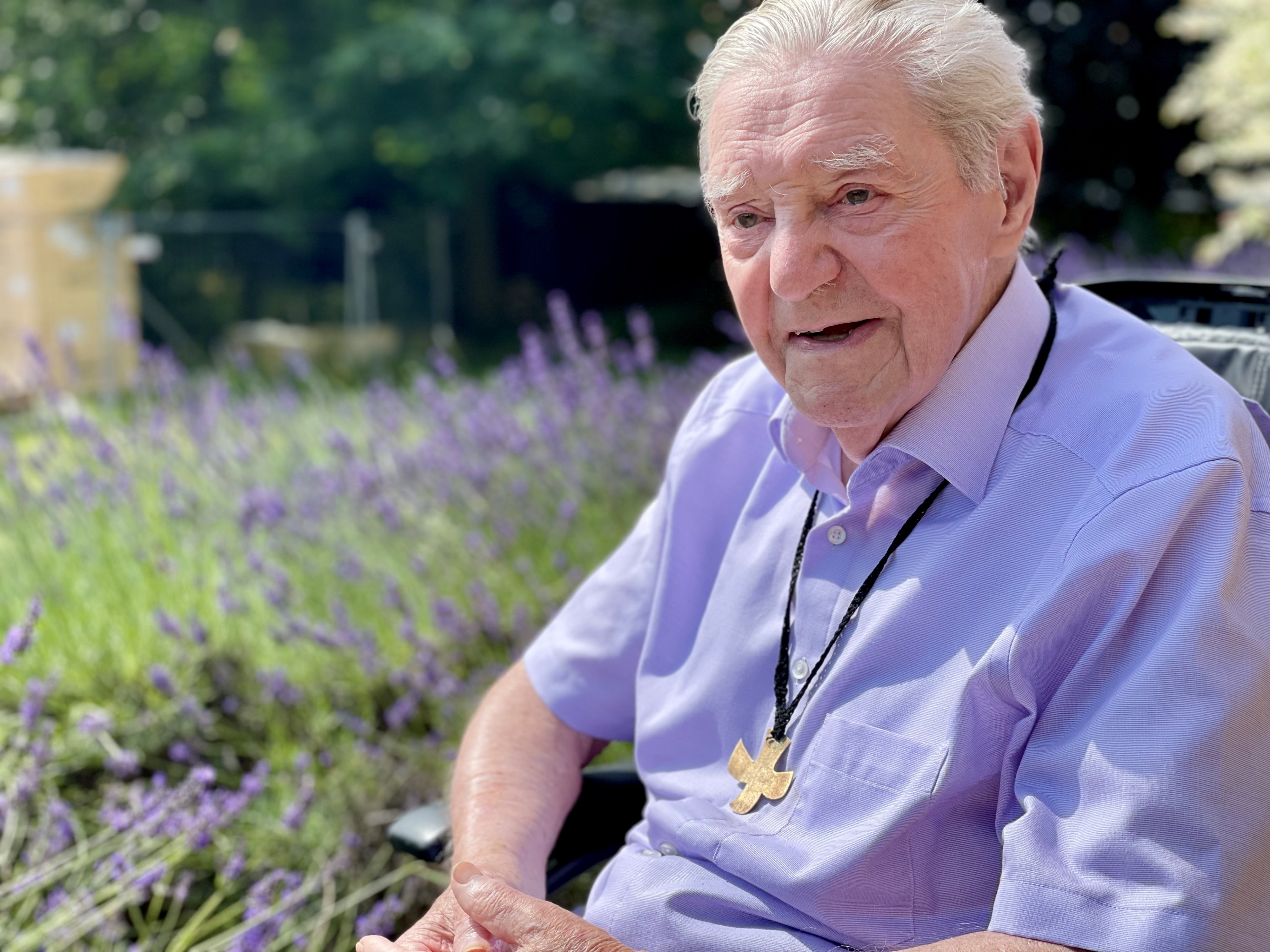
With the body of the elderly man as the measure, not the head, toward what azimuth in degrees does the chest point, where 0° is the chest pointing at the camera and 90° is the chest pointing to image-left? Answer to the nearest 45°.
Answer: approximately 45°

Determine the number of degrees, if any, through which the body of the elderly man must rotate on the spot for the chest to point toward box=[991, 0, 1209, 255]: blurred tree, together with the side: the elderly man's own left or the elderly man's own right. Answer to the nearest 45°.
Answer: approximately 135° to the elderly man's own right

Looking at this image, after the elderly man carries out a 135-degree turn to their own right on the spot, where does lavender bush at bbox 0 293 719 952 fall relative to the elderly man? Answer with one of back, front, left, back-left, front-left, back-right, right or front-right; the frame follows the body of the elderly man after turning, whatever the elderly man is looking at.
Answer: front-left

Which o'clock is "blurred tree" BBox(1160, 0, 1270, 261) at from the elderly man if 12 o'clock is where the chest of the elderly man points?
The blurred tree is roughly at 5 o'clock from the elderly man.
